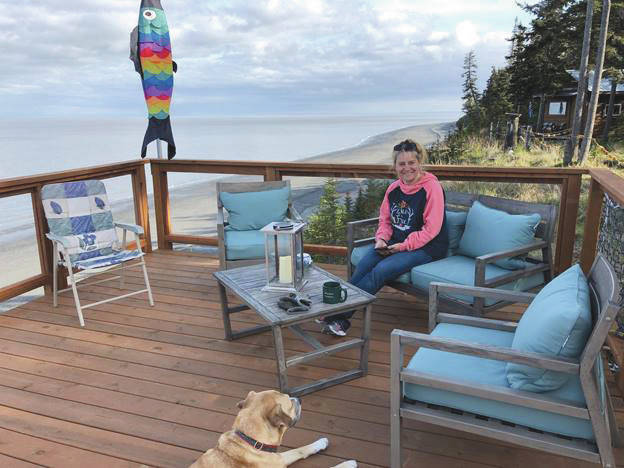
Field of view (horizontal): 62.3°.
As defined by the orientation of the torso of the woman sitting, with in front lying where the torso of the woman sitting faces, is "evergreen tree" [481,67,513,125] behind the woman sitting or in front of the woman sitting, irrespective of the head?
behind

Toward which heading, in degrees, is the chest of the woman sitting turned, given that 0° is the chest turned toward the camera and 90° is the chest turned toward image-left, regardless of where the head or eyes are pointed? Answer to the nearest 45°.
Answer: approximately 45°

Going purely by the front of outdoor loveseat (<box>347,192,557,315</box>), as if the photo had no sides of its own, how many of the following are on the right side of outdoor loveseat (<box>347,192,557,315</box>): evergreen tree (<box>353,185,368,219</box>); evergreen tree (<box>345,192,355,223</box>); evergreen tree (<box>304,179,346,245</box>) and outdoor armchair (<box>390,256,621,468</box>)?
3

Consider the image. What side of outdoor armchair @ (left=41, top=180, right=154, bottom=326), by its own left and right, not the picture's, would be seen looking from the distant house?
left

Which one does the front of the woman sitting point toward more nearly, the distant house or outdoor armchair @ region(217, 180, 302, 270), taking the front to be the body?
the outdoor armchair

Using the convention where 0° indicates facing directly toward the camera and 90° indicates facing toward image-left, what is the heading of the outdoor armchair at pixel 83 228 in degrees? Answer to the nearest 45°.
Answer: approximately 315°
